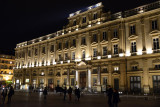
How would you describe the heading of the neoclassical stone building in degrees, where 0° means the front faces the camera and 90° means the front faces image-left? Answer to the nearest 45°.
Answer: approximately 45°
